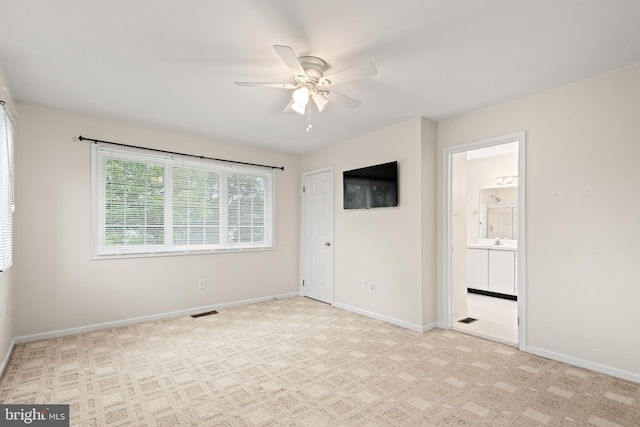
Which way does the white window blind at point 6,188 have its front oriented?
to the viewer's right

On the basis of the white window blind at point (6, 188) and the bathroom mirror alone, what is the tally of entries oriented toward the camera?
1

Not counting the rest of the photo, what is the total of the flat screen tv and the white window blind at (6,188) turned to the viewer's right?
1

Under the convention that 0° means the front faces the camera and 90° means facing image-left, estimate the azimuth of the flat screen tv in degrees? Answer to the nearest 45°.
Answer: approximately 45°

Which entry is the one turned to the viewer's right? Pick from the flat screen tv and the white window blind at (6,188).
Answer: the white window blind

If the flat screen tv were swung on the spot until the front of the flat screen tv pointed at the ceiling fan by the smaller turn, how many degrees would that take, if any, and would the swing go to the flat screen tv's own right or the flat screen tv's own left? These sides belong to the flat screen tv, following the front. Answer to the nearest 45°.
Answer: approximately 45° to the flat screen tv's own left

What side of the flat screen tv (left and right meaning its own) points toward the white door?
right

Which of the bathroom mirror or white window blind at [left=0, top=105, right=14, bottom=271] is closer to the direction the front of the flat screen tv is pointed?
the white window blind
